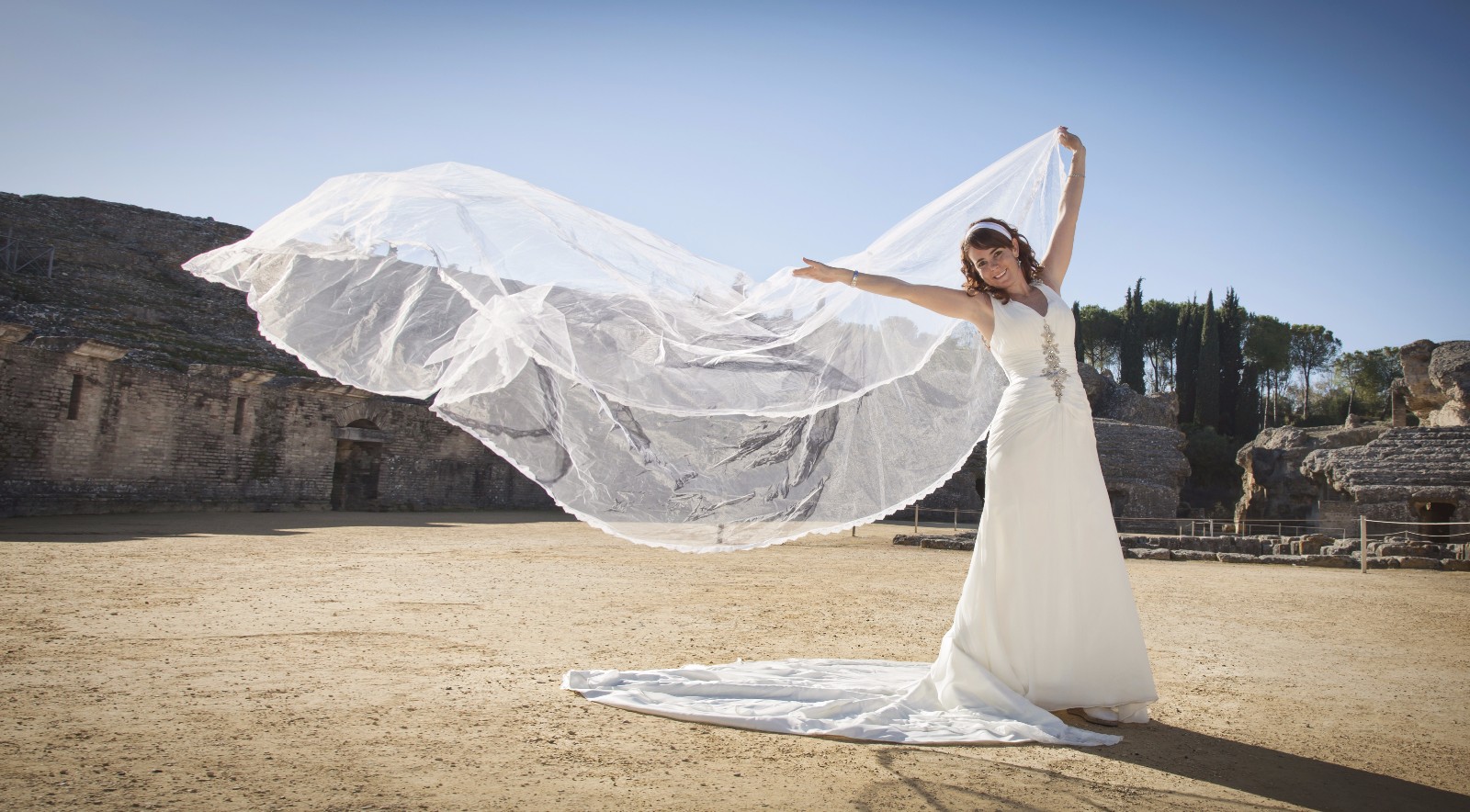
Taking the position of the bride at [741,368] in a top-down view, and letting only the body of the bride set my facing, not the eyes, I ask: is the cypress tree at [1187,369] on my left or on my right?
on my left

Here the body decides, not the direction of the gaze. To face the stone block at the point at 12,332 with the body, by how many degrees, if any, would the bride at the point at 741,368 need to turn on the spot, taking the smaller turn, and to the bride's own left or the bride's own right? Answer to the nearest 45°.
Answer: approximately 180°

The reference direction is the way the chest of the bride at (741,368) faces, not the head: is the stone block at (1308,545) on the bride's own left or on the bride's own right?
on the bride's own left

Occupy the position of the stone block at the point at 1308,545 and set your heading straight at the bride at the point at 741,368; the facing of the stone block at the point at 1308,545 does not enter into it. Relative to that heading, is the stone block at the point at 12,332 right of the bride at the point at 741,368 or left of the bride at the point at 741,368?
right

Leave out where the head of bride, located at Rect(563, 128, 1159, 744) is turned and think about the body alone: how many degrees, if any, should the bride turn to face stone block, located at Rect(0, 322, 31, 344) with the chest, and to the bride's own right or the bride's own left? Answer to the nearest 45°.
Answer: approximately 180°

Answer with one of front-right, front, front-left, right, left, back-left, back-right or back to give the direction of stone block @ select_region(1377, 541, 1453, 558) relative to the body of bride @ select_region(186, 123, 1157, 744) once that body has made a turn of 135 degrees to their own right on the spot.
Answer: back-right
